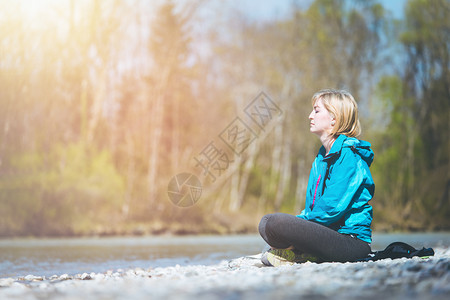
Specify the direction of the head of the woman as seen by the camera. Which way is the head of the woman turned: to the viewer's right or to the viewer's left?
to the viewer's left

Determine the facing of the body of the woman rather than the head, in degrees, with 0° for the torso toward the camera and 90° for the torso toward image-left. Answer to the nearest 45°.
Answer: approximately 90°
